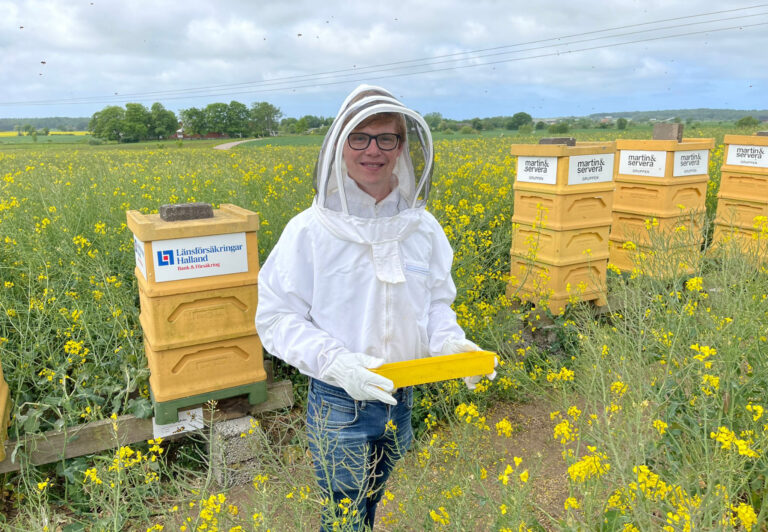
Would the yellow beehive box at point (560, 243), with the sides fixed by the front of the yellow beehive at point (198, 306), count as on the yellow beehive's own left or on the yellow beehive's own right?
on the yellow beehive's own left

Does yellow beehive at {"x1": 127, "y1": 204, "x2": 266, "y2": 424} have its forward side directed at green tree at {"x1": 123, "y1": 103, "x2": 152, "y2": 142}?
no

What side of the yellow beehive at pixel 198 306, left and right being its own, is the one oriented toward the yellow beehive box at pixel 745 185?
left

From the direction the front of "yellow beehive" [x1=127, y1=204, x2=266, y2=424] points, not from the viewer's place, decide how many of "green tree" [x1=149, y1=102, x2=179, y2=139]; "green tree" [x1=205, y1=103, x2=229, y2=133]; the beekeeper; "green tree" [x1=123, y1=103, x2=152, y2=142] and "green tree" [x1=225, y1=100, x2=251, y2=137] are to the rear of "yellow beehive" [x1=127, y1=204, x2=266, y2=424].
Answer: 4

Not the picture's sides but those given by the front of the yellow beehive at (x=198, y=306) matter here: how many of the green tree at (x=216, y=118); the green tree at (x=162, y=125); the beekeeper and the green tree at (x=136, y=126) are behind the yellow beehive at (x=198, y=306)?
3

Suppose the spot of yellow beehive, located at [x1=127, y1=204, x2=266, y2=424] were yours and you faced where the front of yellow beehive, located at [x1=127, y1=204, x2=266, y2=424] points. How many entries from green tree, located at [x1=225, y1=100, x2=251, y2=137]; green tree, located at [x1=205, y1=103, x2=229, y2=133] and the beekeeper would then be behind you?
2

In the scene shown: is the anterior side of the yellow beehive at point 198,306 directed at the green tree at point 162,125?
no

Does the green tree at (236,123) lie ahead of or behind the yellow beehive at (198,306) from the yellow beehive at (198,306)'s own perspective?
behind

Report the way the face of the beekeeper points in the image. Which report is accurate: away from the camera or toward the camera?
toward the camera

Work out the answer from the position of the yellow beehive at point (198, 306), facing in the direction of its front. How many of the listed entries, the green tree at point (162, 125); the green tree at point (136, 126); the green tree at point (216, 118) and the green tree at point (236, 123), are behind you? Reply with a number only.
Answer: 4

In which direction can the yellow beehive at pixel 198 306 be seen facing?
toward the camera

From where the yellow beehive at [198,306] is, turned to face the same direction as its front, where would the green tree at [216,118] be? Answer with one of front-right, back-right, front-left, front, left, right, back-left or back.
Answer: back
